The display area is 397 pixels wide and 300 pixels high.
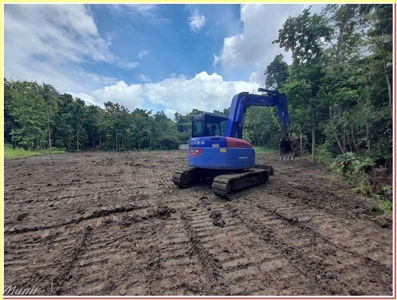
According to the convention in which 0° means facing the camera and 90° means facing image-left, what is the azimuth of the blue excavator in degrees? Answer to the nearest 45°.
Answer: approximately 225°

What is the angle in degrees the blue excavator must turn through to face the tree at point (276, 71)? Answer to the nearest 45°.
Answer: approximately 45° to its left

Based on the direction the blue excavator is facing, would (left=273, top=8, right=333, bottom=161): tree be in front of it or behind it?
in front
